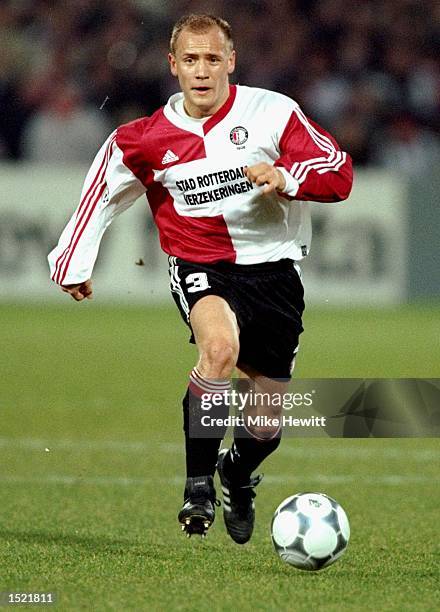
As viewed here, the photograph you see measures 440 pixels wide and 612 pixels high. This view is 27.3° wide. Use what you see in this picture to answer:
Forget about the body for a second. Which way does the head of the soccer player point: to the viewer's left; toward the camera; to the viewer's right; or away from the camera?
toward the camera
